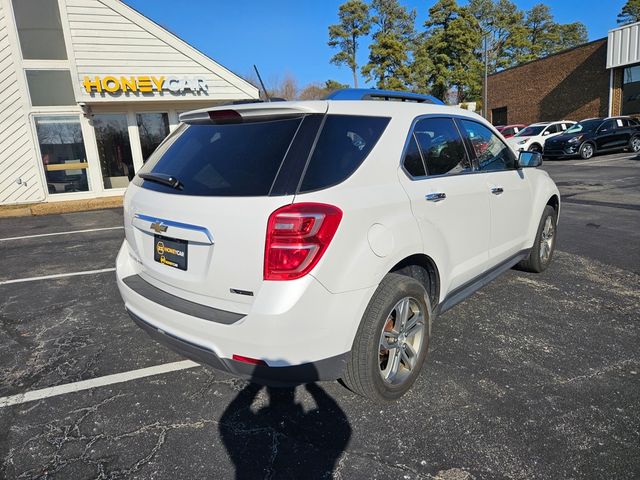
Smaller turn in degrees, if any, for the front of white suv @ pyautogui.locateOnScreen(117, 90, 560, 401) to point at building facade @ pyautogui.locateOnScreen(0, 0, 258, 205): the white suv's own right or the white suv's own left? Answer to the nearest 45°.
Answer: approximately 90° to the white suv's own left

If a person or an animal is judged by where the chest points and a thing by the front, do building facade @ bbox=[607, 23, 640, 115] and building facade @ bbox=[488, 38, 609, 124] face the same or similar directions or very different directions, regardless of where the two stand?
same or similar directions

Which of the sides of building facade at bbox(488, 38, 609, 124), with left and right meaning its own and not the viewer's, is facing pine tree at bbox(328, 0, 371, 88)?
right

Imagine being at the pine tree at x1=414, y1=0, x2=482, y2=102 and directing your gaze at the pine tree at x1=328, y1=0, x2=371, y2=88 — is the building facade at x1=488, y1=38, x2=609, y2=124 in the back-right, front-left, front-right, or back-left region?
back-left

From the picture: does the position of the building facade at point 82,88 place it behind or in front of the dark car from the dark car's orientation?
in front

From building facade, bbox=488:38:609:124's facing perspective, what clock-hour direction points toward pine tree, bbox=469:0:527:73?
The pine tree is roughly at 4 o'clock from the building facade.

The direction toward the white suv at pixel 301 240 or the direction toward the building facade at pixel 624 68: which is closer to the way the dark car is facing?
the white suv

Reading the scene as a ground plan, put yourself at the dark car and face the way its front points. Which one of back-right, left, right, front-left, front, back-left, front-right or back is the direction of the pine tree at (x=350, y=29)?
right

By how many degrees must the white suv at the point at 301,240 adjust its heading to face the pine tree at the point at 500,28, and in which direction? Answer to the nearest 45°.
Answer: approximately 45° to its left

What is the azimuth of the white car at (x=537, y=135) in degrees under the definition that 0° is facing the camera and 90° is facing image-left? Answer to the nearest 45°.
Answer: approximately 45°

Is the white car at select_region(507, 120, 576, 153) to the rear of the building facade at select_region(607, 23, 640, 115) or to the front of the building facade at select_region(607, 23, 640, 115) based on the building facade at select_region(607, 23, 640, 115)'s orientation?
to the front

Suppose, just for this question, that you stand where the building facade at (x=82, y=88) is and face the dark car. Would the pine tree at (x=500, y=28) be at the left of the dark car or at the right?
left

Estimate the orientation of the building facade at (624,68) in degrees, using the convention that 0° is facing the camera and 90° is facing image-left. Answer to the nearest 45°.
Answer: approximately 45°

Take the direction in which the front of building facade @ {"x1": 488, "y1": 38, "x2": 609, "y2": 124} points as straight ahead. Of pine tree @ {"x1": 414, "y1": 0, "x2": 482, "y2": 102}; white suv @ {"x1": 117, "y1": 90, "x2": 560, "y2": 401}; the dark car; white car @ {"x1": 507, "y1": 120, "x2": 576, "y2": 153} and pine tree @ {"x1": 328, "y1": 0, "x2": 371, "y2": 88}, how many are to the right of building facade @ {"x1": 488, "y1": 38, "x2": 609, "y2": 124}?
2
